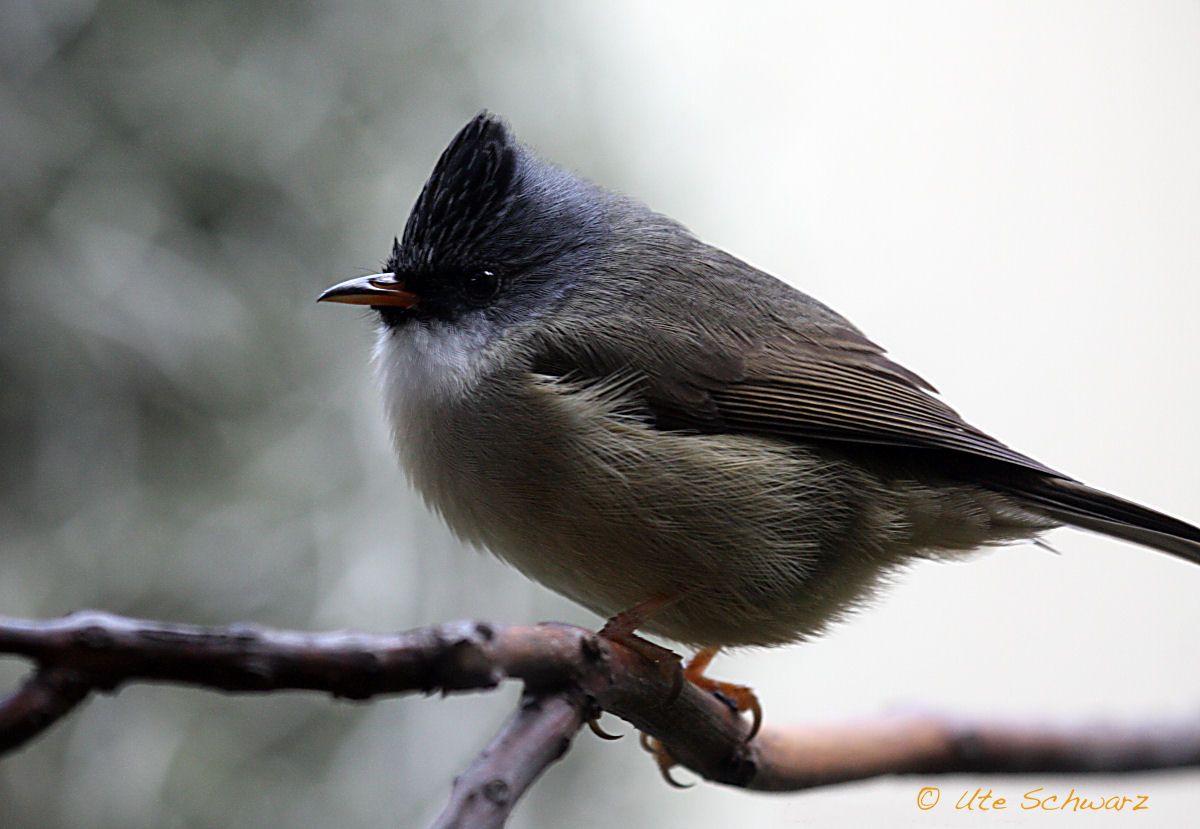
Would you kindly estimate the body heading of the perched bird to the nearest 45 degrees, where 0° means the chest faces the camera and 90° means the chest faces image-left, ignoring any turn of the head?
approximately 90°
